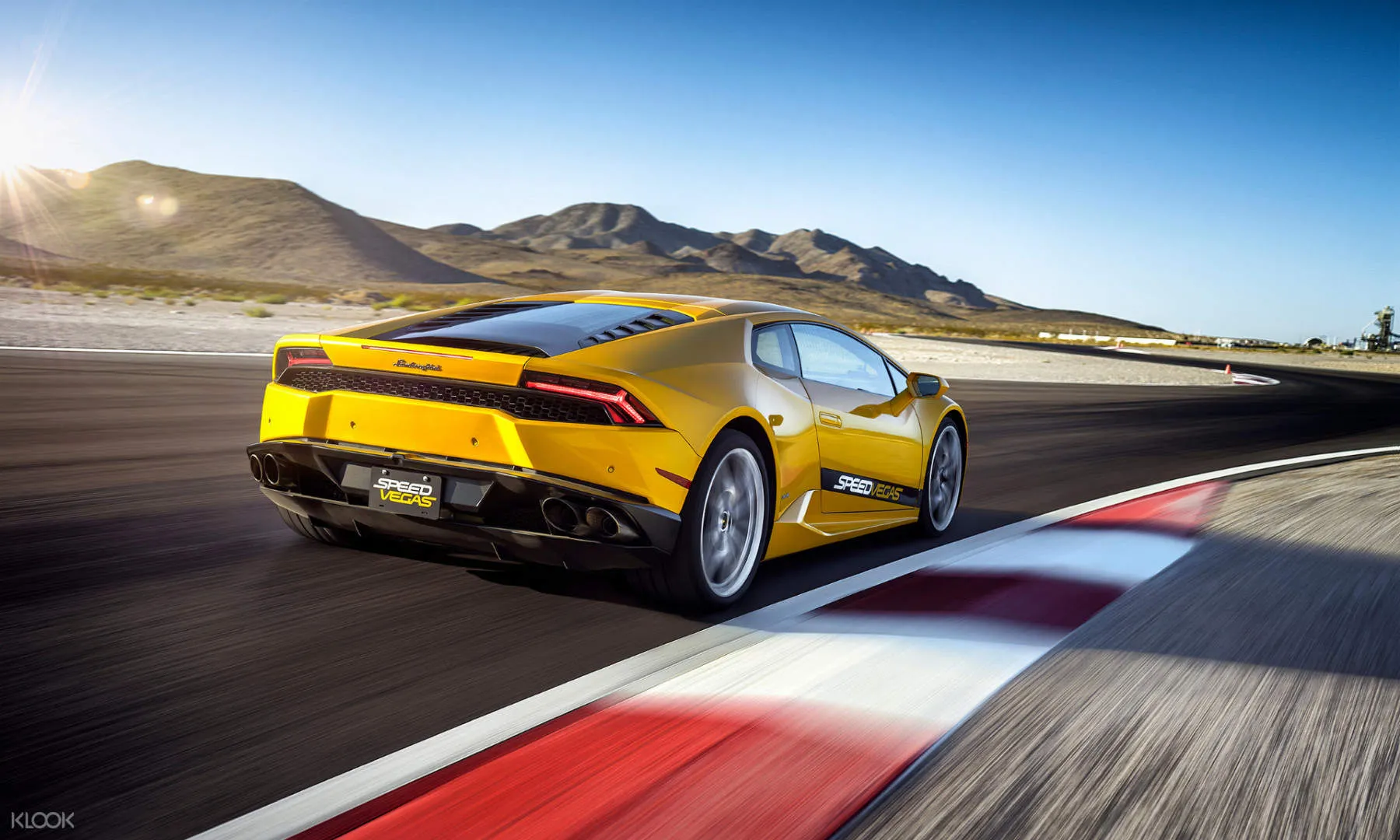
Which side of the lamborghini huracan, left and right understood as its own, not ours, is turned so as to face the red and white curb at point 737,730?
right

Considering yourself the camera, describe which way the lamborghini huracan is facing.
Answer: facing away from the viewer and to the right of the viewer
